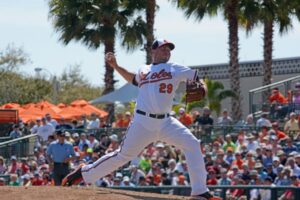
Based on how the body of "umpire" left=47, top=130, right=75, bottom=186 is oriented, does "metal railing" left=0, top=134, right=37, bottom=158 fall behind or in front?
behind

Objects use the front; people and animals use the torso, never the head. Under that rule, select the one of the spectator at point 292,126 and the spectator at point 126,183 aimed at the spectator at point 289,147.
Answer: the spectator at point 292,126

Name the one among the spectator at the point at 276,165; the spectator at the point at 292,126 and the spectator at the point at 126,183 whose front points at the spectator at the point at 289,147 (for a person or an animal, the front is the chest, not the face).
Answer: the spectator at the point at 292,126

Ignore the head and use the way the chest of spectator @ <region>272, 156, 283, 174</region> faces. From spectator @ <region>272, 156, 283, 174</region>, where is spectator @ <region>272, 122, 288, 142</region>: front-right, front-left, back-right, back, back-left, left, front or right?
back

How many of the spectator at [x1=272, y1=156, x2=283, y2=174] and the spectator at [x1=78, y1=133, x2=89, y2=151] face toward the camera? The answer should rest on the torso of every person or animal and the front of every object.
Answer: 2

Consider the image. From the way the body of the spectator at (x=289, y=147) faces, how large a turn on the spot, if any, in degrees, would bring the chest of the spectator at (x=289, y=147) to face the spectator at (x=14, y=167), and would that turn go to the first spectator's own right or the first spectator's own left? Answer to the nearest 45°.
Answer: approximately 90° to the first spectator's own right

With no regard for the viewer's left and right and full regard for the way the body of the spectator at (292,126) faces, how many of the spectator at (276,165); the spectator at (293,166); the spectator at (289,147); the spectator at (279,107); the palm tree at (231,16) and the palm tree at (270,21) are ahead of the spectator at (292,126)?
3

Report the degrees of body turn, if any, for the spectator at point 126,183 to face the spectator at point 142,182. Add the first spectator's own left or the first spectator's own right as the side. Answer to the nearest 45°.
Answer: approximately 90° to the first spectator's own left
